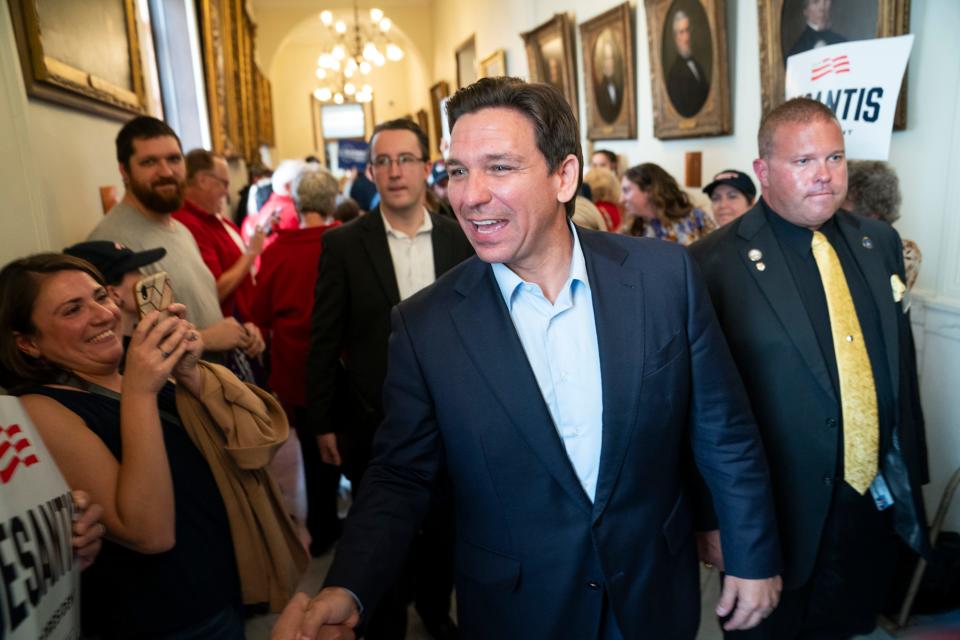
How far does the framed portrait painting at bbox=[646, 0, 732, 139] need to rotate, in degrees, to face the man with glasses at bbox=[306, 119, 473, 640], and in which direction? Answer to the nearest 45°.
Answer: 0° — it already faces them

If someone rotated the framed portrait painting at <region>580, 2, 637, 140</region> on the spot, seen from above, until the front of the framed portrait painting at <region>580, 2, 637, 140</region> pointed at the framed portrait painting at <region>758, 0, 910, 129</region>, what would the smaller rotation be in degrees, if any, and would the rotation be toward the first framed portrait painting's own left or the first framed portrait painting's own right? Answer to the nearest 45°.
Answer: approximately 45° to the first framed portrait painting's own left

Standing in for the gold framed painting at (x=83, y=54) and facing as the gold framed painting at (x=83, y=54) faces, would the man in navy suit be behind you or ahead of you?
ahead

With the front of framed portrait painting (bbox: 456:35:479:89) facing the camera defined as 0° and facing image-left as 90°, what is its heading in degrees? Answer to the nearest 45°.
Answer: approximately 45°

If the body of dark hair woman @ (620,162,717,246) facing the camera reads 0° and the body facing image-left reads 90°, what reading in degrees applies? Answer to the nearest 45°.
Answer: approximately 90°

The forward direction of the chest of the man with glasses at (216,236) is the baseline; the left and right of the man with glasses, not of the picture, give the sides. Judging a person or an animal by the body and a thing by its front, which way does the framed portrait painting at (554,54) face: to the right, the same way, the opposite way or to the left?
the opposite way
